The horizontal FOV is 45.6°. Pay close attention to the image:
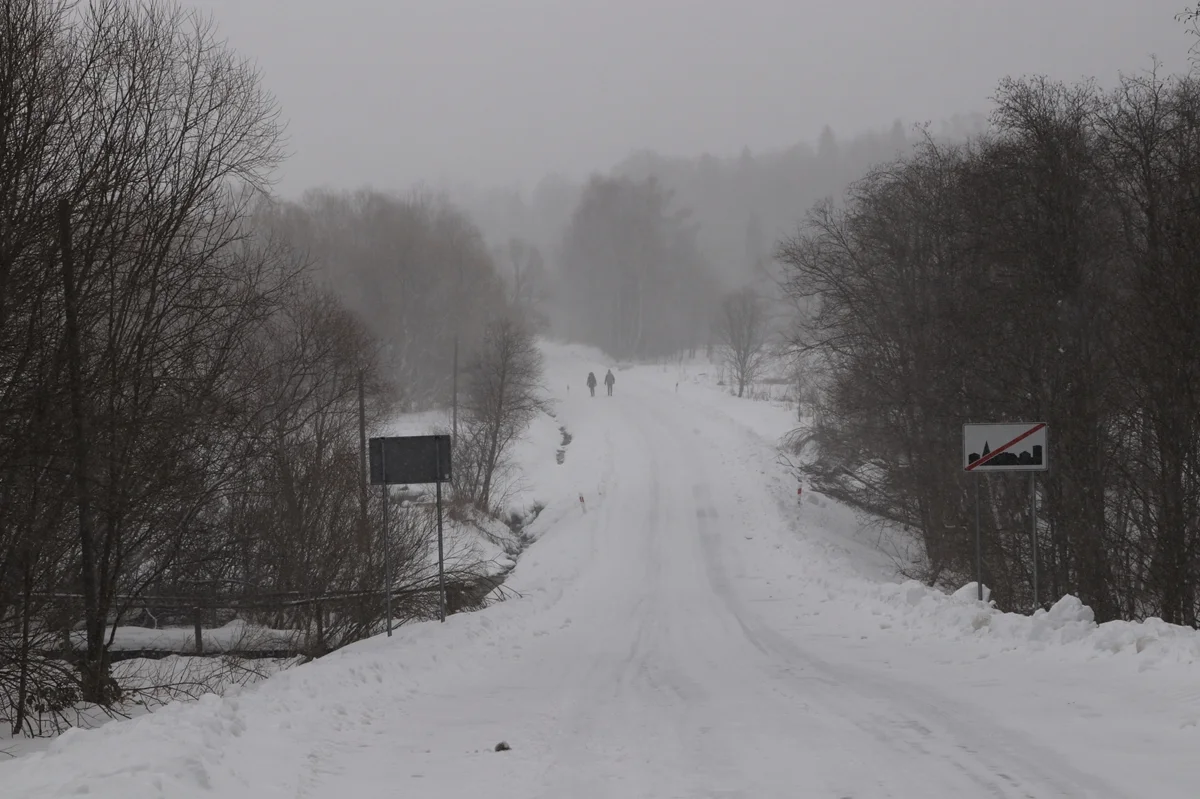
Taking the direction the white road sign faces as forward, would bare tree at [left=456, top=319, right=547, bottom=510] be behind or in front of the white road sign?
behind

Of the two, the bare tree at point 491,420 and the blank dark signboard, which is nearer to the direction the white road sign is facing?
the blank dark signboard

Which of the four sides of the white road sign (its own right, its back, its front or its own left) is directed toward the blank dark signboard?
right

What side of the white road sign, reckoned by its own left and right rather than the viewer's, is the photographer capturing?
front
